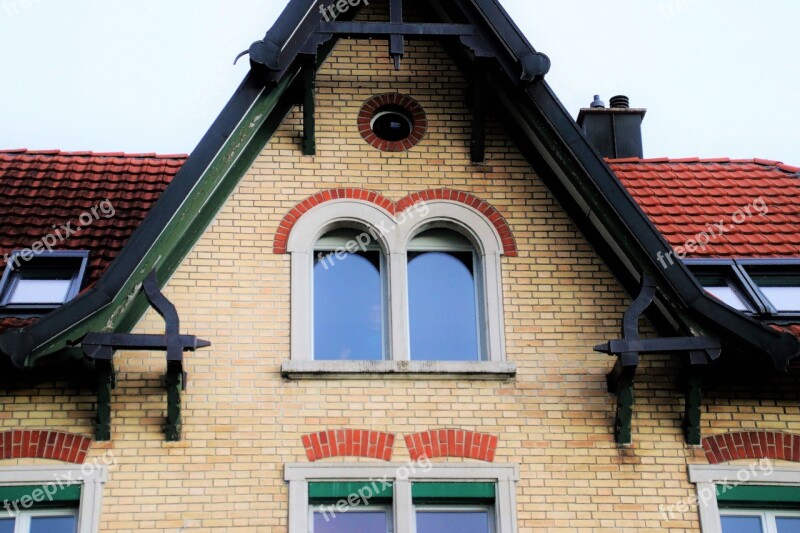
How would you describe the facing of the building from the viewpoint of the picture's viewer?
facing the viewer
